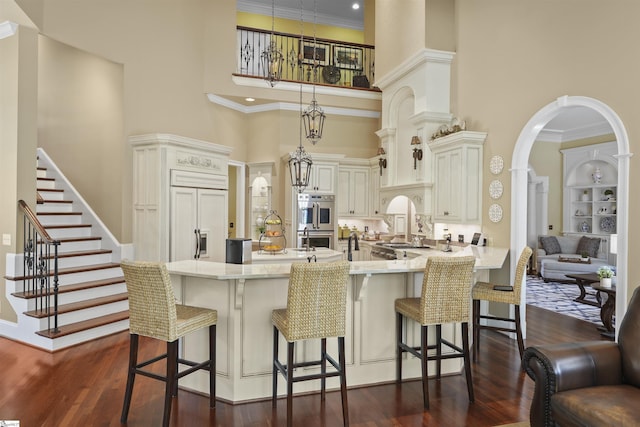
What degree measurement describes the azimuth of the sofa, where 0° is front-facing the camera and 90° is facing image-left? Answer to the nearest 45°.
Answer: approximately 0°

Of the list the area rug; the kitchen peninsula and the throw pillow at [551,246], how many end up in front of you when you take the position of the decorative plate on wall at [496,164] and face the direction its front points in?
1

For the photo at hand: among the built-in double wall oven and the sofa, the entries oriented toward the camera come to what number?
2

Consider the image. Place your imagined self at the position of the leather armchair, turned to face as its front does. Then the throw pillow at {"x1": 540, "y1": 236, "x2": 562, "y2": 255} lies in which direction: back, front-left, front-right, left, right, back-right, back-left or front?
back-right

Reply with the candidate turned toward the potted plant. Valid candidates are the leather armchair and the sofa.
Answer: the sofa

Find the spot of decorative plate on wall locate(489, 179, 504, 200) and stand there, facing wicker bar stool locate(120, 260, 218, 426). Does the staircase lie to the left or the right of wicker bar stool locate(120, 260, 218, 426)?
right

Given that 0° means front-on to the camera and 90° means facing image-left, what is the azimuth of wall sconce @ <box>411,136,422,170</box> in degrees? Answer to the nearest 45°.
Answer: approximately 45°
